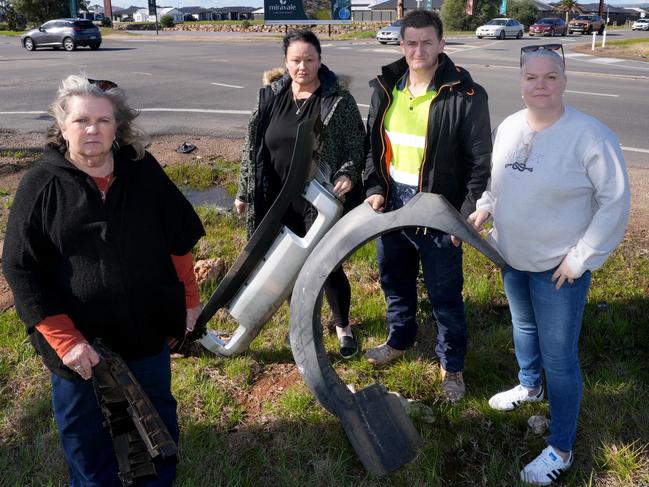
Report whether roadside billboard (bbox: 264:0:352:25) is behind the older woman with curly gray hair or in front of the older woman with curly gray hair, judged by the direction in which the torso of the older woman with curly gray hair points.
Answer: behind

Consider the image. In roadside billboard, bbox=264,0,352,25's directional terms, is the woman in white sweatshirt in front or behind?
in front

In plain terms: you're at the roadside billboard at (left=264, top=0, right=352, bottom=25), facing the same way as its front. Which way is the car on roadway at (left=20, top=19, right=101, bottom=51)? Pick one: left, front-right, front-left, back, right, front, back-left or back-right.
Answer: front-right

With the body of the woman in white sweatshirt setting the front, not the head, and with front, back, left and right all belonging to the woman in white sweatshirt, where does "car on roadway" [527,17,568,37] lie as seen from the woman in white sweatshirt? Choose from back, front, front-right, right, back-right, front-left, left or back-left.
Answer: back-right

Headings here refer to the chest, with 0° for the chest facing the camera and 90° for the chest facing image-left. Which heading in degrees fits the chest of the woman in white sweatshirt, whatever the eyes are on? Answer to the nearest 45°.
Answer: approximately 45°

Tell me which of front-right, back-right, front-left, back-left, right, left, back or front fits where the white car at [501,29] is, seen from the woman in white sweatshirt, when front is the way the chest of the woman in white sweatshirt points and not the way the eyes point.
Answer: back-right

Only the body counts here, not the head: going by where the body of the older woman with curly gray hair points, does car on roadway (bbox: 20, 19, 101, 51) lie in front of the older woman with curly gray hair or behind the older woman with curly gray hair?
behind

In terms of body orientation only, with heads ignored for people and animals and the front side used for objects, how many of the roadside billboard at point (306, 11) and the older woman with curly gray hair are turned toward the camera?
2
